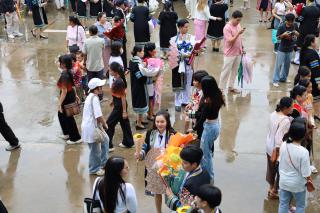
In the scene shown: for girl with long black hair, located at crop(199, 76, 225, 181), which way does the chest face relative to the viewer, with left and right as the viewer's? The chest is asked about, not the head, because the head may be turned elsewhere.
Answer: facing away from the viewer and to the left of the viewer

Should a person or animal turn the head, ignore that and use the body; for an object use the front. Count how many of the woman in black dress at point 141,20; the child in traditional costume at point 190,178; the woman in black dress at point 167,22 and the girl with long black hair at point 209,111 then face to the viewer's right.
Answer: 0

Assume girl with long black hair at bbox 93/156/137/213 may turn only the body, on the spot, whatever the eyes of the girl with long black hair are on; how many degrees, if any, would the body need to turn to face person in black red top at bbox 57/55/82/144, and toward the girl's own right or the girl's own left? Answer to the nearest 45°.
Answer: approximately 45° to the girl's own left

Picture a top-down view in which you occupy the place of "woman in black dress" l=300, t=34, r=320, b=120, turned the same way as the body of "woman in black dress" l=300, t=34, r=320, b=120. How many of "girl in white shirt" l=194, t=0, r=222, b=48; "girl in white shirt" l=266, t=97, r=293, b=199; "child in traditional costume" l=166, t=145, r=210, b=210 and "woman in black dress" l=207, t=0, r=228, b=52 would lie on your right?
2
